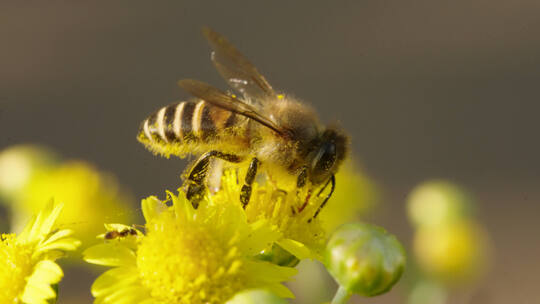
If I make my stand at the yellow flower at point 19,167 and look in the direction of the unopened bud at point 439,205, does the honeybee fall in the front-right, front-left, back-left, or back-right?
front-right

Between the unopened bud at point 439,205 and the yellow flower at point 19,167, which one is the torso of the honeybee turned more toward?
the unopened bud

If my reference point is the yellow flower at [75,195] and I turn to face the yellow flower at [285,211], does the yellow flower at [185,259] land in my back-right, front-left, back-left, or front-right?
front-right

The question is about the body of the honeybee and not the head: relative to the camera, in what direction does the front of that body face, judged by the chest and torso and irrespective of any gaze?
to the viewer's right

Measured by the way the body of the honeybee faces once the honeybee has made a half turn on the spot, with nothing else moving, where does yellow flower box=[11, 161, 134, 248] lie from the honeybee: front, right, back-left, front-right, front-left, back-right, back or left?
front-right

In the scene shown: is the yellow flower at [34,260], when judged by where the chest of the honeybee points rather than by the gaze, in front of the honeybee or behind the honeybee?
behind

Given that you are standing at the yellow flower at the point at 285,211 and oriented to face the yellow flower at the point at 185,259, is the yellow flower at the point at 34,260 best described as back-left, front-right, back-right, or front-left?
front-right

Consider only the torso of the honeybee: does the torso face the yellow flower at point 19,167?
no
